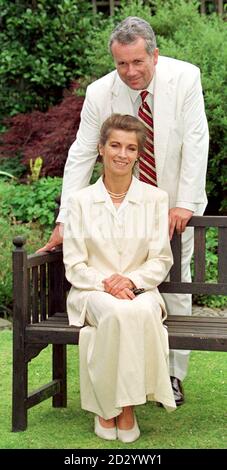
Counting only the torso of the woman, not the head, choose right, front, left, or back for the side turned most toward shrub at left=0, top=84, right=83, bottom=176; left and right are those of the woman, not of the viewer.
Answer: back

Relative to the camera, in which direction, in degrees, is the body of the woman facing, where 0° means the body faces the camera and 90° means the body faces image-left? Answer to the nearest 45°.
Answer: approximately 0°

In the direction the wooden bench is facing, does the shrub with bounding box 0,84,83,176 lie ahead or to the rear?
to the rear

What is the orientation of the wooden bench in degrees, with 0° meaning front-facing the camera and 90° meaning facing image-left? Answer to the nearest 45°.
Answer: approximately 0°
